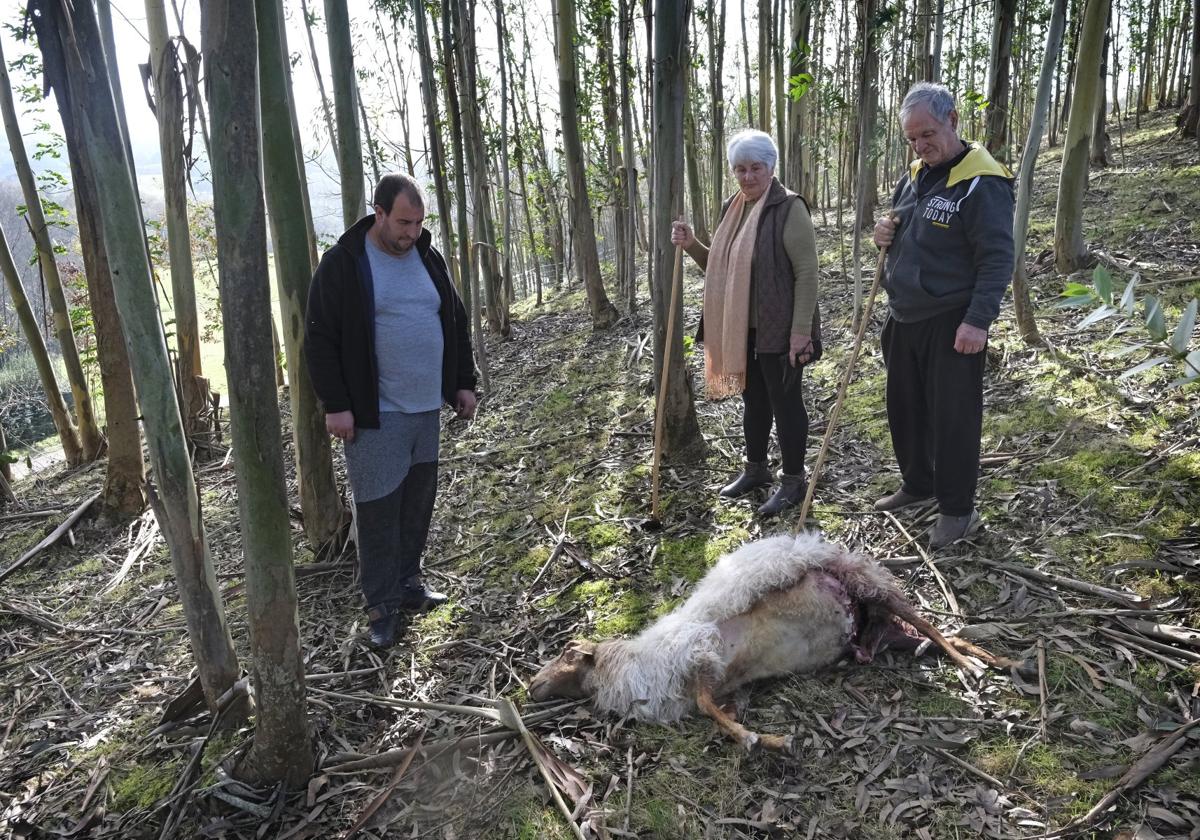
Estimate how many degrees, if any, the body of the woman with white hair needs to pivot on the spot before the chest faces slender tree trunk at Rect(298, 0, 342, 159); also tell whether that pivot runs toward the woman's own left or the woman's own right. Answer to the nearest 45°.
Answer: approximately 90° to the woman's own right

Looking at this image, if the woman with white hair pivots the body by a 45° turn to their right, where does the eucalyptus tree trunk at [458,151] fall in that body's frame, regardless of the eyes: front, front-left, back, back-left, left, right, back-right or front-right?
front-right

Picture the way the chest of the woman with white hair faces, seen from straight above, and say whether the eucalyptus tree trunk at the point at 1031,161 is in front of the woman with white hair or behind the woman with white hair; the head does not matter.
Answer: behind

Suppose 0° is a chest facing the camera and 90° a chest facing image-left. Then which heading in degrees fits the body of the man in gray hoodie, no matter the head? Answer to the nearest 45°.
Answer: approximately 45°

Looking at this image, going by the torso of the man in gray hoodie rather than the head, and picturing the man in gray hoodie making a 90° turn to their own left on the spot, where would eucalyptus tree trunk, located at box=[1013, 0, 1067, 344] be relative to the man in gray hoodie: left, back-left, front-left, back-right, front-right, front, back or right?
back-left

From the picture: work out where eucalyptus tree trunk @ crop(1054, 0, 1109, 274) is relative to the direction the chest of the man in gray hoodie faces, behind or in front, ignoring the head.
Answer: behind

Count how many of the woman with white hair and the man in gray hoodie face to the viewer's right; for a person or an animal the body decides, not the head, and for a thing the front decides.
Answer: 0

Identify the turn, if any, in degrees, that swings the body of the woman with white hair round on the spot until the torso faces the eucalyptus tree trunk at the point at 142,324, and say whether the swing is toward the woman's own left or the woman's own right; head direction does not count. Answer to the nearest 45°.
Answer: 0° — they already face it

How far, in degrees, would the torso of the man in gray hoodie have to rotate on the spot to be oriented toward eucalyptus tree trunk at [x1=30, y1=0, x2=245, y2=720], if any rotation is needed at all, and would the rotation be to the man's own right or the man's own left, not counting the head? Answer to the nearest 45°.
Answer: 0° — they already face it

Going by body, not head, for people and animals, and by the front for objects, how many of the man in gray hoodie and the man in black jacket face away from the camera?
0
